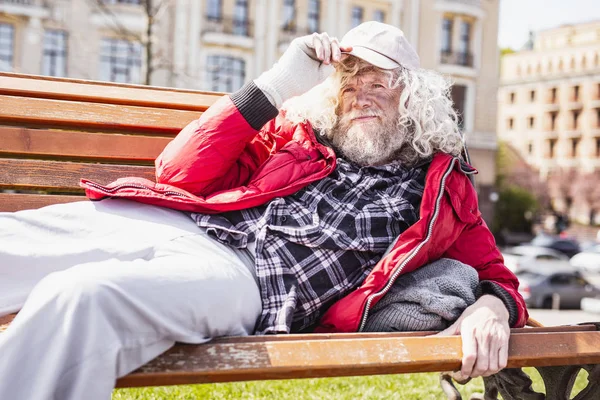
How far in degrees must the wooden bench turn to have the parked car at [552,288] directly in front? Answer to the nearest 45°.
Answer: approximately 135° to its left

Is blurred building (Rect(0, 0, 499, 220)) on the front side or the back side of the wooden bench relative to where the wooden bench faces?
on the back side

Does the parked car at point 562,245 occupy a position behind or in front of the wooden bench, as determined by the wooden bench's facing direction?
behind

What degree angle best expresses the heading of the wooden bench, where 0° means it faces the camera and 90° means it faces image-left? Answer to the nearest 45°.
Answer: approximately 0°

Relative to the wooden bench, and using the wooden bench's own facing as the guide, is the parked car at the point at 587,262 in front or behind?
behind
